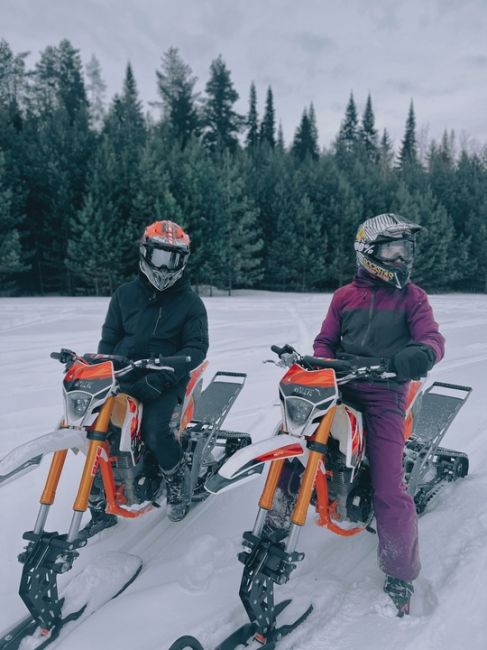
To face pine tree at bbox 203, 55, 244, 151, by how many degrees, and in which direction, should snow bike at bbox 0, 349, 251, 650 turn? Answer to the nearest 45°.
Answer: approximately 135° to its right

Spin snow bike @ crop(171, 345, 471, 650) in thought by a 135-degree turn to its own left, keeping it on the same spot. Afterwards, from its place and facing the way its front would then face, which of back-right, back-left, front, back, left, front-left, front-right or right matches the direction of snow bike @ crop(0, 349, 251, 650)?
back

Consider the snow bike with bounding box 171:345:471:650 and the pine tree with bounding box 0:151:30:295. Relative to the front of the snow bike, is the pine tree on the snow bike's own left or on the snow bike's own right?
on the snow bike's own right

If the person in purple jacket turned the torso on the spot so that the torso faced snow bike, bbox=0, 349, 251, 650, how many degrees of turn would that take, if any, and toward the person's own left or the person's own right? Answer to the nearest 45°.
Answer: approximately 45° to the person's own right

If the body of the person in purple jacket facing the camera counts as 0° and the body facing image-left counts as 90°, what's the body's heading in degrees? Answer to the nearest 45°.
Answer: approximately 0°

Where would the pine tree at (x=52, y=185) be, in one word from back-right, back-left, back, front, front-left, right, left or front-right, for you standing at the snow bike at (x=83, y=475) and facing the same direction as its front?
back-right

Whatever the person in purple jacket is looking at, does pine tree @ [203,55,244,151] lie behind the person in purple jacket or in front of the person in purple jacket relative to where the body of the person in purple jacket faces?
behind

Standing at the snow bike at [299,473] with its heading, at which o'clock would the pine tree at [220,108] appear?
The pine tree is roughly at 4 o'clock from the snow bike.

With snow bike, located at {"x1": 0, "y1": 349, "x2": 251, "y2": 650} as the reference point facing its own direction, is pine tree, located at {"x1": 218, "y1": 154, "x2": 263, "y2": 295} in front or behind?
behind

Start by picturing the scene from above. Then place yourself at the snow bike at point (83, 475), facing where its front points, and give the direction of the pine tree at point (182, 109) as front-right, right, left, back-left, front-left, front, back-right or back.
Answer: back-right
